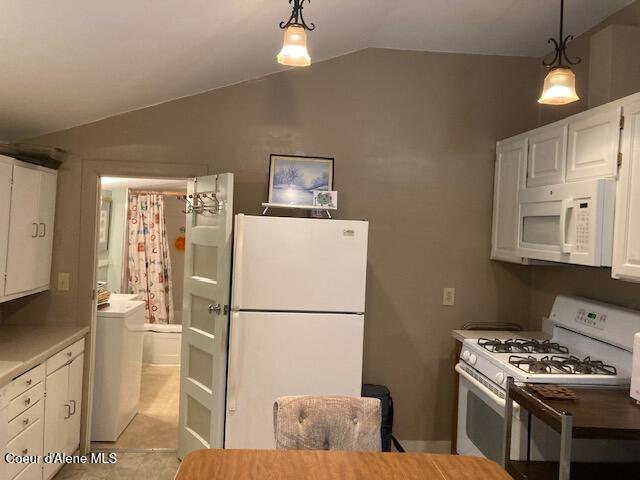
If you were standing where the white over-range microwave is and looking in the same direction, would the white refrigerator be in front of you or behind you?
in front

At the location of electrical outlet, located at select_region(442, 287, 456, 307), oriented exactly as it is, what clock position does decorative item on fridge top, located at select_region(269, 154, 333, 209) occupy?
The decorative item on fridge top is roughly at 2 o'clock from the electrical outlet.

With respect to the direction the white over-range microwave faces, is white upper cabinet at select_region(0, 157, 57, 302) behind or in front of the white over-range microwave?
in front

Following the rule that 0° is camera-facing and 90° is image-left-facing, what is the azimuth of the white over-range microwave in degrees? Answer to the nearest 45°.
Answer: approximately 45°

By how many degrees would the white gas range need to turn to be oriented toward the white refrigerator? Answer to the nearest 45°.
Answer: approximately 45° to its right

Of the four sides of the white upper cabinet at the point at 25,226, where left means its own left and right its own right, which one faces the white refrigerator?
front

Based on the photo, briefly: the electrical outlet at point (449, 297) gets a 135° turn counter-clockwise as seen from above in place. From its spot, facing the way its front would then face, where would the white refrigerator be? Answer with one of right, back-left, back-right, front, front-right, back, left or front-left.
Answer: back

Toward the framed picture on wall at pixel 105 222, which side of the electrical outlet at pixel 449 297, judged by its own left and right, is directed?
right

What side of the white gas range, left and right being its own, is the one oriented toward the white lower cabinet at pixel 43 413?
front

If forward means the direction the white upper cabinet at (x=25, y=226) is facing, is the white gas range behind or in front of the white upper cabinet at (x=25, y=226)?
in front

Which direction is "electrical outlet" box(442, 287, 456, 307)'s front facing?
toward the camera

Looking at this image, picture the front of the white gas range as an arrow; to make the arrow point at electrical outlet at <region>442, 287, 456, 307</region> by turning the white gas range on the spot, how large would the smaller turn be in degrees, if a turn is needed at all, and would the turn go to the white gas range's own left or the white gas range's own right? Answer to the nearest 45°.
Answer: approximately 90° to the white gas range's own right

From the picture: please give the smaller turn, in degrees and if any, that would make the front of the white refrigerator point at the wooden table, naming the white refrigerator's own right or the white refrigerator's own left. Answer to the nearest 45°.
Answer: approximately 45° to the white refrigerator's own left
